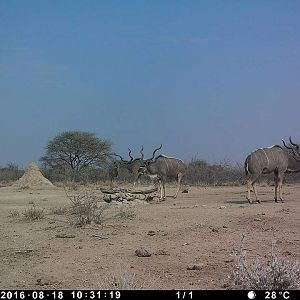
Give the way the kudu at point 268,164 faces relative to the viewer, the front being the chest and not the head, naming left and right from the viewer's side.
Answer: facing to the right of the viewer

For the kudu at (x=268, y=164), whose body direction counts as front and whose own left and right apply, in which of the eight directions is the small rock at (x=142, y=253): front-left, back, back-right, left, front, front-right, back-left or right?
right

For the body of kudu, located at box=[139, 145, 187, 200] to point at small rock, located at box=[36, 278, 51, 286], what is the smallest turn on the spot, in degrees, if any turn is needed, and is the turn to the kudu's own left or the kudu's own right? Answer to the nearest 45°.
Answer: approximately 90° to the kudu's own left

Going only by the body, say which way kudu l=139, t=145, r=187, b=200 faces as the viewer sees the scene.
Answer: to the viewer's left

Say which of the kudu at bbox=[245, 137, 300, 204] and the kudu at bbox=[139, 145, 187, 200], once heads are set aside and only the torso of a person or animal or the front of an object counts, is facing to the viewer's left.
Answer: the kudu at bbox=[139, 145, 187, 200]

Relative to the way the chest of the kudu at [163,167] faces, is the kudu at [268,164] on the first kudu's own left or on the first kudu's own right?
on the first kudu's own left

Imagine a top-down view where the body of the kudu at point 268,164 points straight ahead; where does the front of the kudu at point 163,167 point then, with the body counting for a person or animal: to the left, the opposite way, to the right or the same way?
the opposite way

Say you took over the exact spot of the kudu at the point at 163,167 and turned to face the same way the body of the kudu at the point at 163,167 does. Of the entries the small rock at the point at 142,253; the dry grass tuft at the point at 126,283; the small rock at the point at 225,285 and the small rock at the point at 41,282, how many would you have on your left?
4

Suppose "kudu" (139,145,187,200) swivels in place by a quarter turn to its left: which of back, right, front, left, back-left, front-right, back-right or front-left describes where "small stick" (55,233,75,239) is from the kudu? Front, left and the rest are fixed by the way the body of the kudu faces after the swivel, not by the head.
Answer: front

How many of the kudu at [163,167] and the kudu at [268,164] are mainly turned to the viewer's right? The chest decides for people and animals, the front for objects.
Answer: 1

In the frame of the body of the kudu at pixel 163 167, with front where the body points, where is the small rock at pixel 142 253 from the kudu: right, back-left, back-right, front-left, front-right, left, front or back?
left
